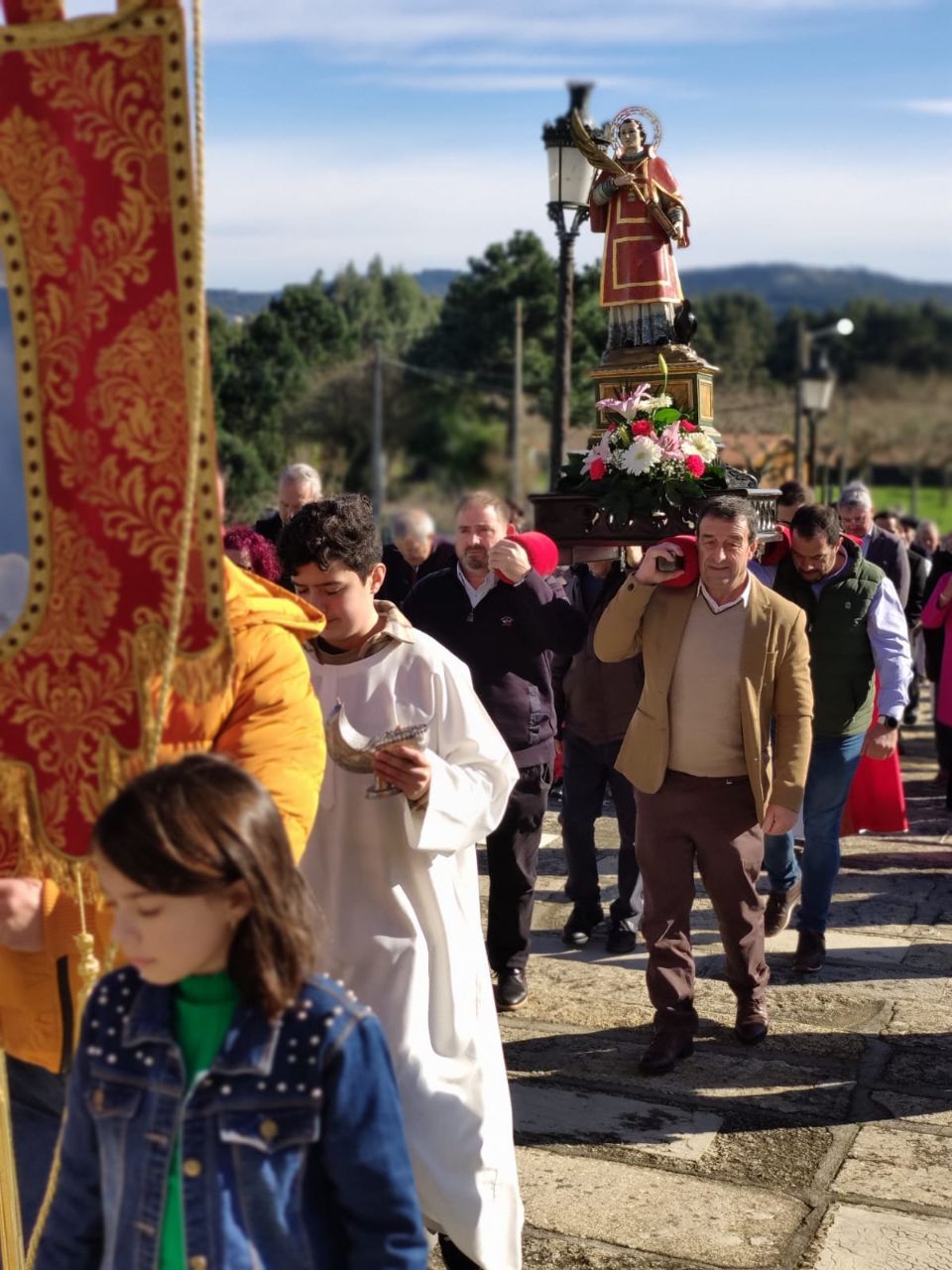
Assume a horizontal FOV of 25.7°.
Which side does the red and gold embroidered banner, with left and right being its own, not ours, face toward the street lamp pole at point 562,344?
back

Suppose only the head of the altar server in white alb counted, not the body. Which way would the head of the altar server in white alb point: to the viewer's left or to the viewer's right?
to the viewer's left

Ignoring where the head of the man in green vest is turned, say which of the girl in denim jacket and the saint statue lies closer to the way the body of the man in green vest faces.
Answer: the girl in denim jacket

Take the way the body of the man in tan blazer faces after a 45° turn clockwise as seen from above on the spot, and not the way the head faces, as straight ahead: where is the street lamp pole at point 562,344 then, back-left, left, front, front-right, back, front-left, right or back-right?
back-right

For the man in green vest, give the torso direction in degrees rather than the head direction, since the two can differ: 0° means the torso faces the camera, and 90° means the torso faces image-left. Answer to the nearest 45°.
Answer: approximately 45°

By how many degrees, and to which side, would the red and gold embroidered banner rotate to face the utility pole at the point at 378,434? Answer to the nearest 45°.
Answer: approximately 180°

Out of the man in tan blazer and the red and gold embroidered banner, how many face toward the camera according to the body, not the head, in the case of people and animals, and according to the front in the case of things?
2

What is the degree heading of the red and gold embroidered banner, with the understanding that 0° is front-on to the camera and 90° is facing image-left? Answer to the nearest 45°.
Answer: approximately 0°

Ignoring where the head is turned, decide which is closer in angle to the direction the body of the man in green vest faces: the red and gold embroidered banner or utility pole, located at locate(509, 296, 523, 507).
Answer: the red and gold embroidered banner

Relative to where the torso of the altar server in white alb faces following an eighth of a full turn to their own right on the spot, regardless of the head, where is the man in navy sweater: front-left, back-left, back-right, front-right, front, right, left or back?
right
